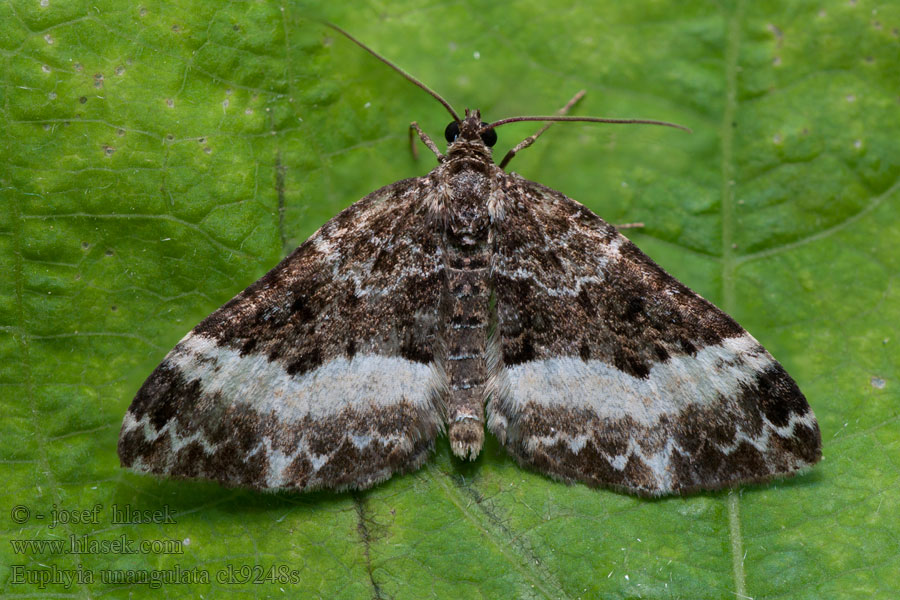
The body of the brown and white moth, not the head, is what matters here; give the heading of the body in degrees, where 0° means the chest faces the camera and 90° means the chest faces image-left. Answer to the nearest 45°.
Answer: approximately 180°
